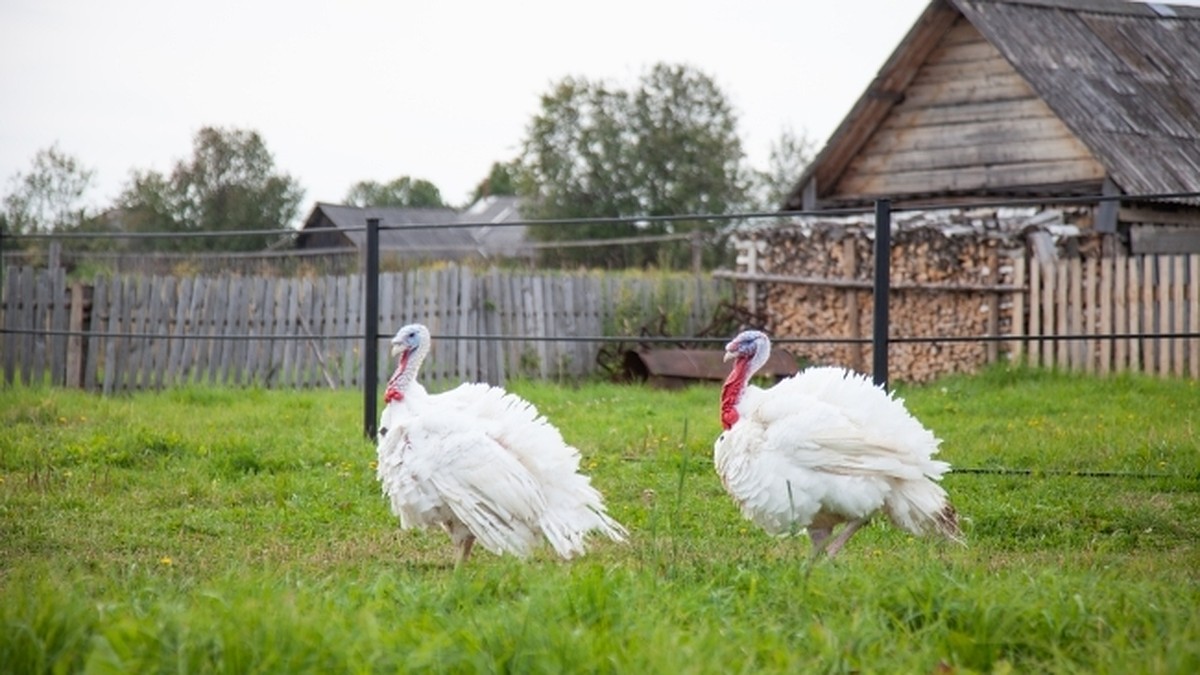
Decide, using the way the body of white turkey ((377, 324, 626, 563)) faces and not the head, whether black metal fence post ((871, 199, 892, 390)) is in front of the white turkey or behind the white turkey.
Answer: behind

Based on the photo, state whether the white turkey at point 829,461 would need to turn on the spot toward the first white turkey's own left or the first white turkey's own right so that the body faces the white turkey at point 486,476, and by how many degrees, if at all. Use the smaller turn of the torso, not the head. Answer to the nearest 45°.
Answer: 0° — it already faces it

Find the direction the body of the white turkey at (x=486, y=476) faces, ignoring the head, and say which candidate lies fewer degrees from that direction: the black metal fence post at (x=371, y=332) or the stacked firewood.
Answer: the black metal fence post

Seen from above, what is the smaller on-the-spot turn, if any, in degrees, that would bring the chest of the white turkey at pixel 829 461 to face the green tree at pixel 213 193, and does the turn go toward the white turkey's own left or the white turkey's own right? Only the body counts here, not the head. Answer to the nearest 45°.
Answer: approximately 45° to the white turkey's own right

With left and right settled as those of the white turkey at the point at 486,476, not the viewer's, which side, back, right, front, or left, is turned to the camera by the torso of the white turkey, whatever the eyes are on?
left

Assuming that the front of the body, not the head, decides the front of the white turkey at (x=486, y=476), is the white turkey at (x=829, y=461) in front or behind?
behind

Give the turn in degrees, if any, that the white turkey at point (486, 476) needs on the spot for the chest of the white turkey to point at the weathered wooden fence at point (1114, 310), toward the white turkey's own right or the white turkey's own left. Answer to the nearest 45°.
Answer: approximately 135° to the white turkey's own right

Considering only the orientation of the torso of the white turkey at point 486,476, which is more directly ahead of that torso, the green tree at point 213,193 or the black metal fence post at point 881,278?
the green tree

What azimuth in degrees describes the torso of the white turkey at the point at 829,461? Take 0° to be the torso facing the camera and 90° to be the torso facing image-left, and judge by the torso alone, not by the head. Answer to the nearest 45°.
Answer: approximately 90°

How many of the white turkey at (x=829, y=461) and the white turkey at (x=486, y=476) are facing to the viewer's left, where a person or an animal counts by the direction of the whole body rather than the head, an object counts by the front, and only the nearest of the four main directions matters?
2
